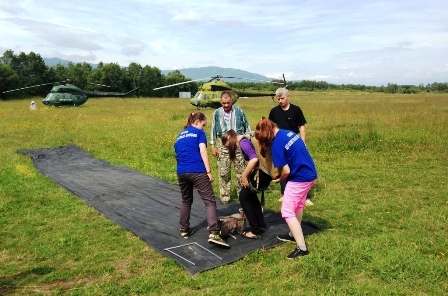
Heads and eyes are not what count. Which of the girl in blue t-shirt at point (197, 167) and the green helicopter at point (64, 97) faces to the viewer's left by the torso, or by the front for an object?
the green helicopter

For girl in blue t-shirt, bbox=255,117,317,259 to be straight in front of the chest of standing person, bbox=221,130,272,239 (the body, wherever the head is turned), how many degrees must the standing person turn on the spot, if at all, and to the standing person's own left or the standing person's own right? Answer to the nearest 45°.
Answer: approximately 135° to the standing person's own left

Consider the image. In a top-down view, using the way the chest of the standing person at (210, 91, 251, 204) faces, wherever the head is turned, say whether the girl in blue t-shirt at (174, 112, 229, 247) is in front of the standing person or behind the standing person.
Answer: in front

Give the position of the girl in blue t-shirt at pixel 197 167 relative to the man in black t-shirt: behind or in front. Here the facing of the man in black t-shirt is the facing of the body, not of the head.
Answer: in front

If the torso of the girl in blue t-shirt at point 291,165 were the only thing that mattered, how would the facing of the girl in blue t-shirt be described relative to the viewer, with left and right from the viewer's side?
facing away from the viewer and to the left of the viewer

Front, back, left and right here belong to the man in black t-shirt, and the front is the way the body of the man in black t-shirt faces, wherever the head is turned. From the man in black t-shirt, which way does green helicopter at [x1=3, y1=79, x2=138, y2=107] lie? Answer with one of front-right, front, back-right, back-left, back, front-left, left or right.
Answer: right

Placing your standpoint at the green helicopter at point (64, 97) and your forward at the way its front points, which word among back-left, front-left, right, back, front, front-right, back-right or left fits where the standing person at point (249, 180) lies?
left

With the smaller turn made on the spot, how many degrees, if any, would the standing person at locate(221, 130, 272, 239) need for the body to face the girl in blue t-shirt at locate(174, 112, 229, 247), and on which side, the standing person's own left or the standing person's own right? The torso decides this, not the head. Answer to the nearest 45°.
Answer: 0° — they already face them

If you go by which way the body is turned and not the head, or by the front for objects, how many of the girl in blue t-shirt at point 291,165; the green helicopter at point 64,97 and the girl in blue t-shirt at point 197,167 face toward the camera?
0

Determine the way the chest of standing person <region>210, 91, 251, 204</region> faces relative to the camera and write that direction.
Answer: toward the camera

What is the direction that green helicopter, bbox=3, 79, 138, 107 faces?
to the viewer's left

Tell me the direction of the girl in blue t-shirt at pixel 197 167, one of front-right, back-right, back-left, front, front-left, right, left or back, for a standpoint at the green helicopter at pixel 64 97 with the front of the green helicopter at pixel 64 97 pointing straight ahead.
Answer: left

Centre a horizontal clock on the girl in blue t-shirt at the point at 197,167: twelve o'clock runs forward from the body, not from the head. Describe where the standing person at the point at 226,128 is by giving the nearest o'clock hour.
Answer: The standing person is roughly at 11 o'clock from the girl in blue t-shirt.

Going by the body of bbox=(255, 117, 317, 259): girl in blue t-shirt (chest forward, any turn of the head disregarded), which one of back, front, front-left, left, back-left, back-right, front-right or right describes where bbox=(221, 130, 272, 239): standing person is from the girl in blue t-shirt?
front

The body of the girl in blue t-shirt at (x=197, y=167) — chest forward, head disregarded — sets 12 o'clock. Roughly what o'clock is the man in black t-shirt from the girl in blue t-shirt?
The man in black t-shirt is roughly at 12 o'clock from the girl in blue t-shirt.
